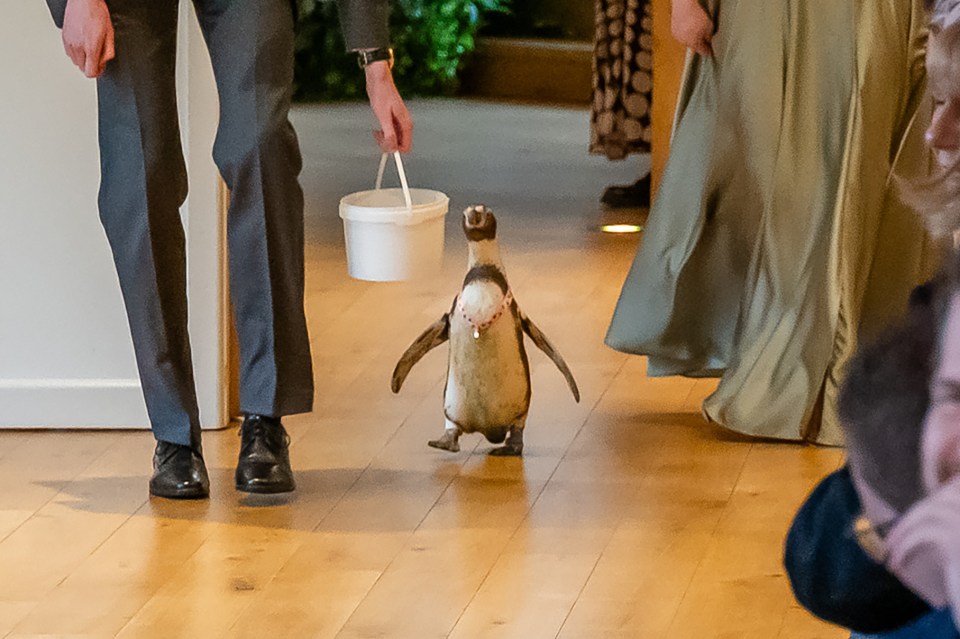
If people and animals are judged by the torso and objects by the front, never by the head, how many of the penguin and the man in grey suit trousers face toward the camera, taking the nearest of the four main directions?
2

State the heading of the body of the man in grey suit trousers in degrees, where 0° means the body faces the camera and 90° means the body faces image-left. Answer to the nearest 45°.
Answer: approximately 0°

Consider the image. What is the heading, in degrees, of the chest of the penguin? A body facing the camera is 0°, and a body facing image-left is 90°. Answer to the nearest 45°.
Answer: approximately 0°
